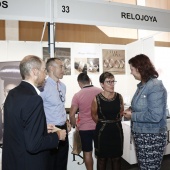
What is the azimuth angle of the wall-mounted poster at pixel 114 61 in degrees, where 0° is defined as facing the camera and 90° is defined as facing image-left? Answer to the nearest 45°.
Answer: approximately 0°

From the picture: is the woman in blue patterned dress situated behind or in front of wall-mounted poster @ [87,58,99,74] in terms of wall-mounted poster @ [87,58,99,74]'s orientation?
in front

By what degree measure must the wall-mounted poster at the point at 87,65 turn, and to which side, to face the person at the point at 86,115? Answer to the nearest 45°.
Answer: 0° — it already faces them

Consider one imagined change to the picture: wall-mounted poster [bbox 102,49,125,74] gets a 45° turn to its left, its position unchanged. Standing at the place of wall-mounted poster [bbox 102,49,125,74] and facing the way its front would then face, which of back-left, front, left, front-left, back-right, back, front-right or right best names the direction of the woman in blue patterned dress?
front-right

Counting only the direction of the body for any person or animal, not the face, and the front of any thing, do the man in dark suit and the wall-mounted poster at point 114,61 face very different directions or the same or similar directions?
very different directions

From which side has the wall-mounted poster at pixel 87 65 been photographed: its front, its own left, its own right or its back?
front

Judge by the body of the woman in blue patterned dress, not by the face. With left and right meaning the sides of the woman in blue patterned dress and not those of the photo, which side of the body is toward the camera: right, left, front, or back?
left

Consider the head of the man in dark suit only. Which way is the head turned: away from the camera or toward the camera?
away from the camera

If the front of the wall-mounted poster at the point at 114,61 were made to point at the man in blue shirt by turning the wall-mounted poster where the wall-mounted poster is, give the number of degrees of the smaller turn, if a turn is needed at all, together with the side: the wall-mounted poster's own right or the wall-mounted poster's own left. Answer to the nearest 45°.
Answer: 0° — it already faces them

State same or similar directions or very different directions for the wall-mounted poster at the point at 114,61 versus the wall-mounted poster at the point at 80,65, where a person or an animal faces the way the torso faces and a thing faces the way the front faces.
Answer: same or similar directions

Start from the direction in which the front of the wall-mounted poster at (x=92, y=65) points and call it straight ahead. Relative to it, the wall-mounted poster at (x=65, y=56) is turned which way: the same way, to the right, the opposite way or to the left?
the same way

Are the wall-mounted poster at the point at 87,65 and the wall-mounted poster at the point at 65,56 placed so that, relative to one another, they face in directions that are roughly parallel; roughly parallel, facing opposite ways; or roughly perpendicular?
roughly parallel

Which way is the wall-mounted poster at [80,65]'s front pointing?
toward the camera

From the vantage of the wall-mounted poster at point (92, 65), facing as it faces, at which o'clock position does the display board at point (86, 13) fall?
The display board is roughly at 12 o'clock from the wall-mounted poster.

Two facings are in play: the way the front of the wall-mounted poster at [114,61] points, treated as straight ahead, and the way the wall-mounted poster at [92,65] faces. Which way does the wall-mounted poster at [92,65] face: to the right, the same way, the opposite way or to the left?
the same way

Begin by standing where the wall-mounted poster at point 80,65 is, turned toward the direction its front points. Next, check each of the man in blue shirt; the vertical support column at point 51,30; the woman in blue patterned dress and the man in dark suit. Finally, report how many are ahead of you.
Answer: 4

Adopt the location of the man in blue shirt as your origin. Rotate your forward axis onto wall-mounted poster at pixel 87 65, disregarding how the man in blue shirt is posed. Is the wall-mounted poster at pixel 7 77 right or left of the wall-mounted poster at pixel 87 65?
left
